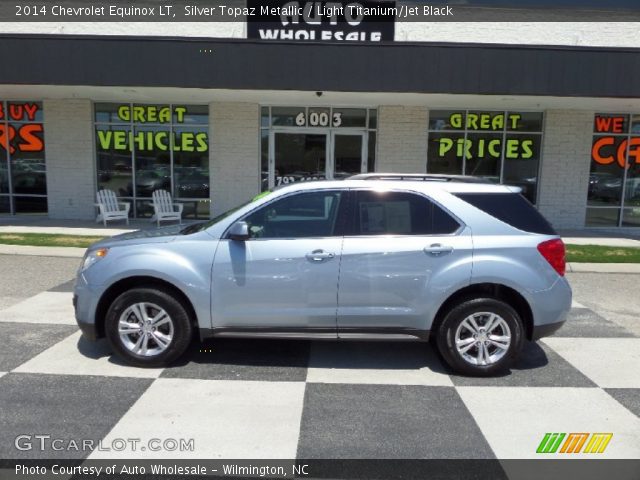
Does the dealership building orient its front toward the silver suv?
yes

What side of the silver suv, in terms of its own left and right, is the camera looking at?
left

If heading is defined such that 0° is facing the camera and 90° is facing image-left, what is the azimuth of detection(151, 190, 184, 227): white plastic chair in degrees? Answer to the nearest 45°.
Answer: approximately 315°

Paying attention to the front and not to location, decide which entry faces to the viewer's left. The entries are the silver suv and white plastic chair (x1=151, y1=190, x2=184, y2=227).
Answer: the silver suv

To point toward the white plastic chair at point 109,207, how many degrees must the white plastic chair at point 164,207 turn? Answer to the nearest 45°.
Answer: approximately 135° to its right

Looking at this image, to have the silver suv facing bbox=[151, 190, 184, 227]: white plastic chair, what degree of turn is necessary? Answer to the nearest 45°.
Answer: approximately 45° to its right

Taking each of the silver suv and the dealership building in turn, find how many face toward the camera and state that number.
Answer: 1

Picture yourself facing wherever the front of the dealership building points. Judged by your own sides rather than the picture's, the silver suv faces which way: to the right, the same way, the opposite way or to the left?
to the right
